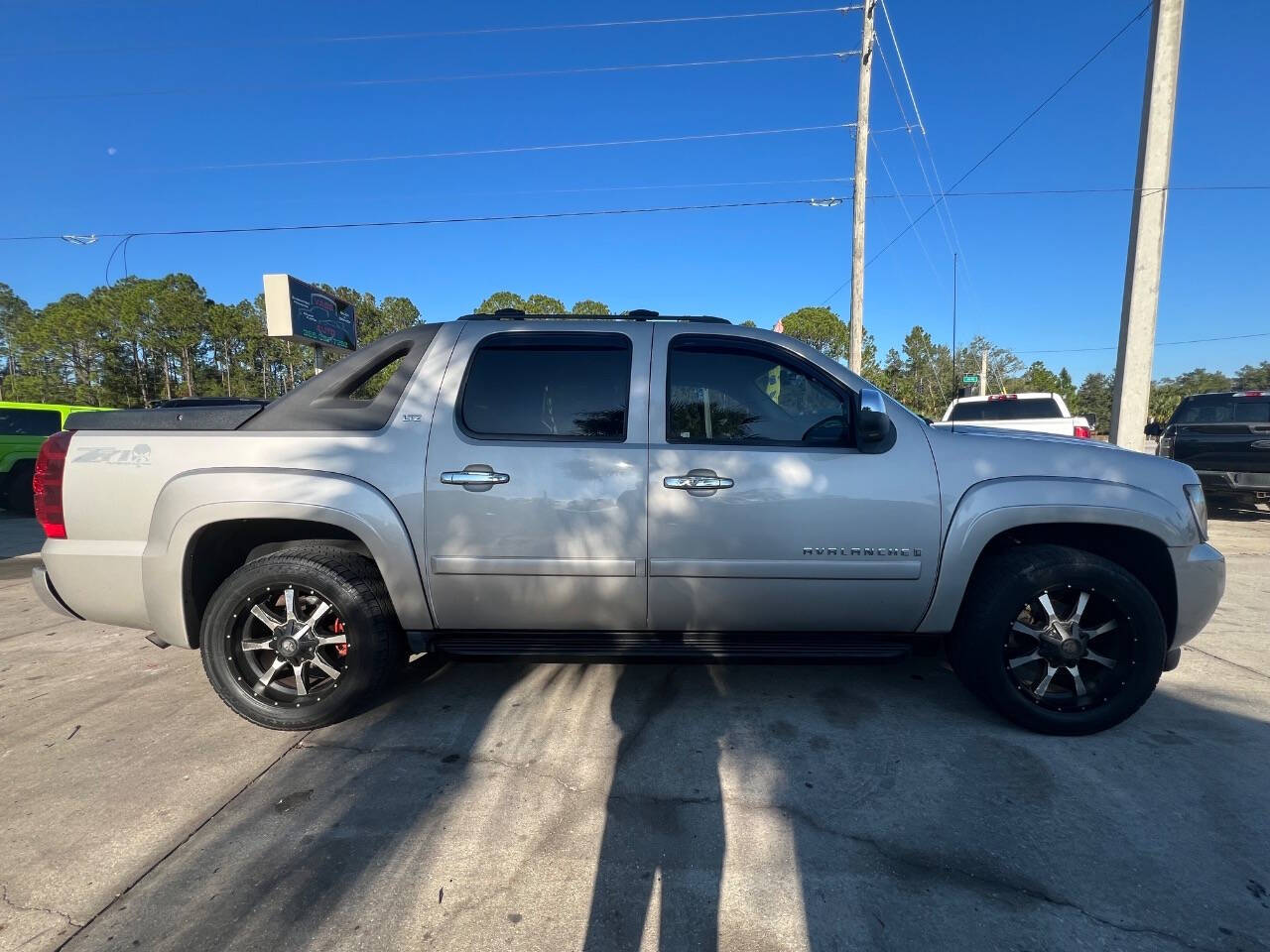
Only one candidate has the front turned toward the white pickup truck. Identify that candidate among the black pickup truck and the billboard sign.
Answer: the billboard sign

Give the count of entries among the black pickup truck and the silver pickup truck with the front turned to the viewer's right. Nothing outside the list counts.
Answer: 1

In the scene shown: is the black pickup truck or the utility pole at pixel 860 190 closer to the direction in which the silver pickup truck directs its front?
the black pickup truck

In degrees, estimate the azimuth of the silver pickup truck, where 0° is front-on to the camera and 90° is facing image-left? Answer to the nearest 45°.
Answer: approximately 270°

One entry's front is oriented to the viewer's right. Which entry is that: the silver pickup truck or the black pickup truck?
the silver pickup truck

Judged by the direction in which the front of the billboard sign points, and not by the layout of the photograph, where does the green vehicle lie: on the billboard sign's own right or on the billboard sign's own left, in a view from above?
on the billboard sign's own right

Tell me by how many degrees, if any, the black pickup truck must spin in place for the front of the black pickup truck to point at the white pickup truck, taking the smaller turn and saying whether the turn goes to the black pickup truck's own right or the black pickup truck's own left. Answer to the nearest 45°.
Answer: approximately 90° to the black pickup truck's own left

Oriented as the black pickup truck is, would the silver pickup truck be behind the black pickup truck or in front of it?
behind

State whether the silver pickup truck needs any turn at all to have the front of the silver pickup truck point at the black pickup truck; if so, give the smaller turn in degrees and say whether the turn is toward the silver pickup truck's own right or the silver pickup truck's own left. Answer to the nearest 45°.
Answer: approximately 45° to the silver pickup truck's own left

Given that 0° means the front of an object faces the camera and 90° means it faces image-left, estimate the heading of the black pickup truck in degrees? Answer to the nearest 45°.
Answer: approximately 180°

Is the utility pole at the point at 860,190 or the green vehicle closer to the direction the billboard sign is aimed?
the utility pole

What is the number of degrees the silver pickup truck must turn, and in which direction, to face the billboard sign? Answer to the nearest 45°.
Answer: approximately 135° to its left

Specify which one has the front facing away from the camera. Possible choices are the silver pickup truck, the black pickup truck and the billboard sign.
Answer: the black pickup truck
